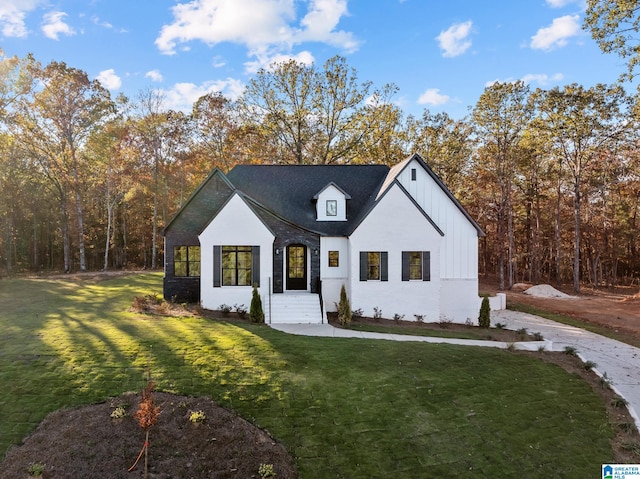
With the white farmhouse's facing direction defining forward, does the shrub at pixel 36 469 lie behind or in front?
in front

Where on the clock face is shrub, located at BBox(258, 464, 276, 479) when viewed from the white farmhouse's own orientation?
The shrub is roughly at 12 o'clock from the white farmhouse.

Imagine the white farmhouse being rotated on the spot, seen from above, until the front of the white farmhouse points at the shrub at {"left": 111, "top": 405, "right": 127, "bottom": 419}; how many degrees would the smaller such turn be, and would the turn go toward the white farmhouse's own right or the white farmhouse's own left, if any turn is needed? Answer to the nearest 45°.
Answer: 0° — it already faces it

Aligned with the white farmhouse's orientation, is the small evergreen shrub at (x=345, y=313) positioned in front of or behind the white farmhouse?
in front

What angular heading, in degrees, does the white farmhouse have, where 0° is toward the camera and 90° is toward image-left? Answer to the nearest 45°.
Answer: approximately 0°

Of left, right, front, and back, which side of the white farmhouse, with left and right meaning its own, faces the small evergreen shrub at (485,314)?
left
